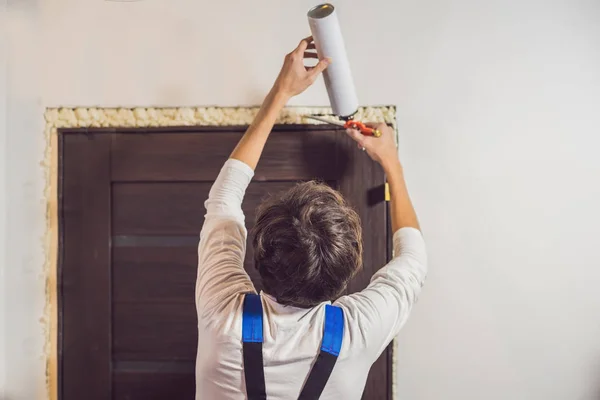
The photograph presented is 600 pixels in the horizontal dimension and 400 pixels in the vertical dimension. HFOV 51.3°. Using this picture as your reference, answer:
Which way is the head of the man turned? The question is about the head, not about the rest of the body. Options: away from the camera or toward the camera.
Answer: away from the camera

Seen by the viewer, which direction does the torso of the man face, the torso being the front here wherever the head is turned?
away from the camera

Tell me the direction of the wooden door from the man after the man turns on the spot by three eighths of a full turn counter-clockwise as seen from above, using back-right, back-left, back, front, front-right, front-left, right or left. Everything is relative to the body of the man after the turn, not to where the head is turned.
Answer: right
